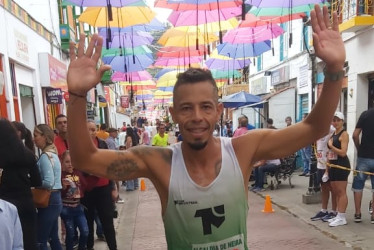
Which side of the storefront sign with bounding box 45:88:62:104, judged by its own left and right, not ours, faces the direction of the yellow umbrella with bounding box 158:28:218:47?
left

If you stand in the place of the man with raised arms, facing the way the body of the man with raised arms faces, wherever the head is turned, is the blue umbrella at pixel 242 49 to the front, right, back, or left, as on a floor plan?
back

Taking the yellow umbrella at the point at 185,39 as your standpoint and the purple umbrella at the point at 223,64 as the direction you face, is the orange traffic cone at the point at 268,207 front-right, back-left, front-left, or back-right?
back-right

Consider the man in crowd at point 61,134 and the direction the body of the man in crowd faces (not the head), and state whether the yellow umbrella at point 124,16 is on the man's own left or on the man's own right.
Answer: on the man's own left

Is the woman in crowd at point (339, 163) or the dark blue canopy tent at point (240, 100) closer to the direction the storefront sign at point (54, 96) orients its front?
the woman in crowd

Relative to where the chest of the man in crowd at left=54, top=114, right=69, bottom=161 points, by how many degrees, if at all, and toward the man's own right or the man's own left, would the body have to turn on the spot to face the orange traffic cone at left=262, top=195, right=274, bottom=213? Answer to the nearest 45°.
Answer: approximately 45° to the man's own left

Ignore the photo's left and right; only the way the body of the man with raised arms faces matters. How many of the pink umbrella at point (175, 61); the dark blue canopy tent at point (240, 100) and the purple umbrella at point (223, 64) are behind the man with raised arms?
3

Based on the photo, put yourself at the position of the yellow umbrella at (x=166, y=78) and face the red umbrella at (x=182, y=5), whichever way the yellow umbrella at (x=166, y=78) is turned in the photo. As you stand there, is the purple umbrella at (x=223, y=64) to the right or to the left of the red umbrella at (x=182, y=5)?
left

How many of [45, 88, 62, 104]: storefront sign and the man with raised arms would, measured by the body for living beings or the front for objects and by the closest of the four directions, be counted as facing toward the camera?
2

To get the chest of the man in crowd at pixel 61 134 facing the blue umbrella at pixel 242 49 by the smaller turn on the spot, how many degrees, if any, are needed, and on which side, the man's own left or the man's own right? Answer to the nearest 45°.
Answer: approximately 90° to the man's own left

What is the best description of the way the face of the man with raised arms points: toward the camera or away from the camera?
toward the camera

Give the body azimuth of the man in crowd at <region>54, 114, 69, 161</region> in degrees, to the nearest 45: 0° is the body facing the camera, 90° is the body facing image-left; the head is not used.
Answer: approximately 315°

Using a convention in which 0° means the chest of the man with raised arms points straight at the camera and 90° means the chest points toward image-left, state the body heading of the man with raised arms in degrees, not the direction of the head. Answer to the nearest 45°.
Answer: approximately 0°
